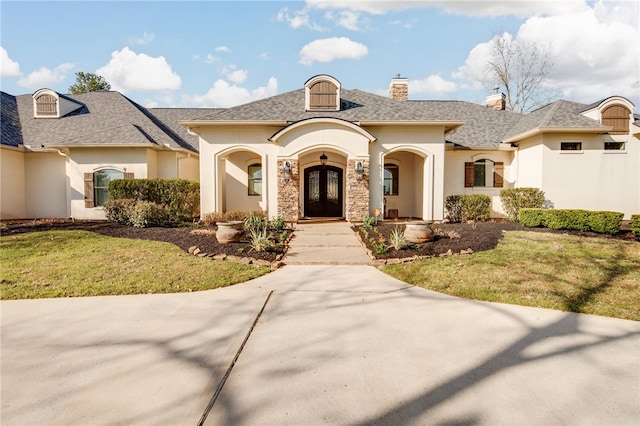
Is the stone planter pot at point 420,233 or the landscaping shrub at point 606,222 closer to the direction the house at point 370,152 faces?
the stone planter pot

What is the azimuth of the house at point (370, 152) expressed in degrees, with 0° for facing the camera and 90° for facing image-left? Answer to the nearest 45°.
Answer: approximately 0°

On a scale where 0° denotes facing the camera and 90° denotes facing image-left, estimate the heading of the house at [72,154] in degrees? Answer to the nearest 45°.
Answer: approximately 0°

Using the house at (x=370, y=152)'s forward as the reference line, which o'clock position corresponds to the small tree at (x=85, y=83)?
The small tree is roughly at 4 o'clock from the house.
